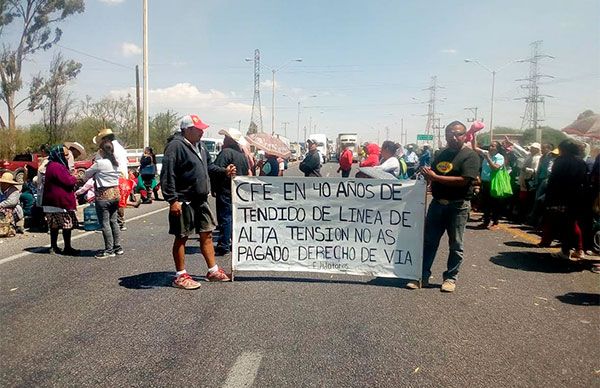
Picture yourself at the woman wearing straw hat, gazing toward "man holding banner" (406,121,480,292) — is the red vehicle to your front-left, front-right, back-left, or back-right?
back-left

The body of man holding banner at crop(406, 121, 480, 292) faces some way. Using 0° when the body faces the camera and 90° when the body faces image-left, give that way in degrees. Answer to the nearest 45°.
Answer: approximately 45°

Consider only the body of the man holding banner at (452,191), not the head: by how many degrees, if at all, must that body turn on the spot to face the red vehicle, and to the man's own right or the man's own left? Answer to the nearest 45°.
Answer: approximately 90° to the man's own right

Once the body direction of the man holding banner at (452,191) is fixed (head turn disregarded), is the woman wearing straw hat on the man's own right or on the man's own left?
on the man's own right
